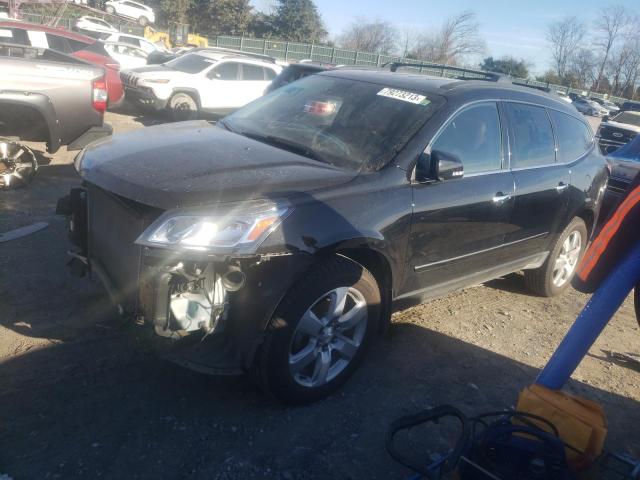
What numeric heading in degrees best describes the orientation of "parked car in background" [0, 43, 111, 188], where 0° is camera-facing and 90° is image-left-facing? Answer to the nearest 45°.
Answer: approximately 45°

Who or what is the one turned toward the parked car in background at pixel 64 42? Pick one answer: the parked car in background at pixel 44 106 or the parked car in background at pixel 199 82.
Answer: the parked car in background at pixel 199 82

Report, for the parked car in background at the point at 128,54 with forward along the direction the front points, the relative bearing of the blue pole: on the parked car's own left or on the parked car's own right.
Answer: on the parked car's own left

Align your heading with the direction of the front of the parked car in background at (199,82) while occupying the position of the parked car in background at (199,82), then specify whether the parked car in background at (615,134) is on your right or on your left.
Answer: on your left

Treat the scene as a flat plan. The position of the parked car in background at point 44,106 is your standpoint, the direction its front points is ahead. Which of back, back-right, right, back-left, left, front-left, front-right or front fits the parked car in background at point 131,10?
back-right

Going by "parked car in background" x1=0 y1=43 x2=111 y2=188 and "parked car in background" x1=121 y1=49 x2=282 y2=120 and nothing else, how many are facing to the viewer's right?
0

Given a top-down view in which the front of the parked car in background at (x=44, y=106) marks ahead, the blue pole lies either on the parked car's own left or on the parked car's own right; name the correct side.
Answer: on the parked car's own left

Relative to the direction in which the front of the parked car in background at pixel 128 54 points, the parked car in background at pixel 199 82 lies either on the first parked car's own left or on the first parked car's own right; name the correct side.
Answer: on the first parked car's own left

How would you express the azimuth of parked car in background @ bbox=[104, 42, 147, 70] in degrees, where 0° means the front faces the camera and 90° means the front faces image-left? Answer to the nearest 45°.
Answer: approximately 90°

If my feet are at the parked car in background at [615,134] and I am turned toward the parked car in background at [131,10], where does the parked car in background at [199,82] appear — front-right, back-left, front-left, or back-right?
front-left

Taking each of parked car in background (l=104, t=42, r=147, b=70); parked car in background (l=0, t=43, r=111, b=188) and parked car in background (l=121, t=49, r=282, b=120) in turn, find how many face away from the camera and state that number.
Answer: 0

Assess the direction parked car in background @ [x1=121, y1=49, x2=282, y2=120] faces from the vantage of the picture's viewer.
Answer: facing the viewer and to the left of the viewer
